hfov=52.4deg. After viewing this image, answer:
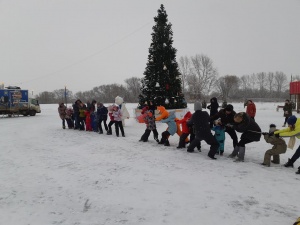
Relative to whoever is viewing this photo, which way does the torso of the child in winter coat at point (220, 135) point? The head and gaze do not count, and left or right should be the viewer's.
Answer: facing to the left of the viewer

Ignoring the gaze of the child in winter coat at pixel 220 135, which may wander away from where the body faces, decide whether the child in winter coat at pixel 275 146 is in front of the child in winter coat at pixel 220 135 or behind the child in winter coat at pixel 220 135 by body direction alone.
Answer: behind

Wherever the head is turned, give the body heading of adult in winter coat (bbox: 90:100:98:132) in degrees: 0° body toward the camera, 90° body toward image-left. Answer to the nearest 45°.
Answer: approximately 270°

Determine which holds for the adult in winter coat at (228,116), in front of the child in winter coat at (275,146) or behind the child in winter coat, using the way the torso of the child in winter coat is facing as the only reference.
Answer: in front

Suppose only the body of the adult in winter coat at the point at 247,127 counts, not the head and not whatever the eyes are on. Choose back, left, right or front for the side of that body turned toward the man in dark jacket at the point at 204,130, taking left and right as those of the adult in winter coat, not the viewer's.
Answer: front

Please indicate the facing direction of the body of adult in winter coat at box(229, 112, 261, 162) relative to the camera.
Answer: to the viewer's left

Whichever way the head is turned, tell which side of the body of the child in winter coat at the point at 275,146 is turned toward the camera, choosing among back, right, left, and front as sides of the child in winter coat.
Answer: left

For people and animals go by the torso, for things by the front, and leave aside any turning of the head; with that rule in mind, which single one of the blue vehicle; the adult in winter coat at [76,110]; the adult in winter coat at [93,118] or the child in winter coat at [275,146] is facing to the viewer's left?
the child in winter coat

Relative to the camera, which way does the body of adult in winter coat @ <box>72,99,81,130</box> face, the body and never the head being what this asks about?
to the viewer's right

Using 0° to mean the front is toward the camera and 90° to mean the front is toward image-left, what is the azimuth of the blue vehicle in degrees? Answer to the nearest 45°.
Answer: approximately 270°

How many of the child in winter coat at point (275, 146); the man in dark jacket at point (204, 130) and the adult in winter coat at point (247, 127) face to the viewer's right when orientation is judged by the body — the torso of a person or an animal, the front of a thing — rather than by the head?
0

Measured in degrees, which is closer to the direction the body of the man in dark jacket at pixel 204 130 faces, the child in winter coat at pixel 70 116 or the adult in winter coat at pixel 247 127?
the child in winter coat

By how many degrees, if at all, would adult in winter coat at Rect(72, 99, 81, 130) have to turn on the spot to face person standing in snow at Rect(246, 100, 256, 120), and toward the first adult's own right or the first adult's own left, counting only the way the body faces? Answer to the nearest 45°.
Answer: approximately 45° to the first adult's own right
